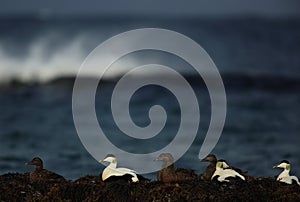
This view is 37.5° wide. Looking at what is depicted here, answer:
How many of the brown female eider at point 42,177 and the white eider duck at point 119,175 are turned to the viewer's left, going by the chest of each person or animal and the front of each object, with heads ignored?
2

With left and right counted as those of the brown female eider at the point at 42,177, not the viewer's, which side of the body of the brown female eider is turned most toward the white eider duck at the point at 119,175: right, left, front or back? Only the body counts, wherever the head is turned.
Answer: back

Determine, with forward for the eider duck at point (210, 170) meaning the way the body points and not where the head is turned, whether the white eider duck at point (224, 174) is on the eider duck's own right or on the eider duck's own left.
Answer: on the eider duck's own left

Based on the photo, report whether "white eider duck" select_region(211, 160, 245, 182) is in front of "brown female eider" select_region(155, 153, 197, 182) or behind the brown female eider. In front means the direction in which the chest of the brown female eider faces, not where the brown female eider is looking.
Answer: behind

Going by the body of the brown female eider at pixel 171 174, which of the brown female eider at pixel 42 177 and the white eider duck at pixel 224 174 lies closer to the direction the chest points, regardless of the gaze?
the brown female eider

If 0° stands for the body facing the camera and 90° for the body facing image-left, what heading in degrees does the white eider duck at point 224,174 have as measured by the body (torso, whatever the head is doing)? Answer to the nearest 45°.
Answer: approximately 90°

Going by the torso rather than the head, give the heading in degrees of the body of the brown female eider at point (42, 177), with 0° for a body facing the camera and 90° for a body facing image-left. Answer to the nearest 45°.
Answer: approximately 90°

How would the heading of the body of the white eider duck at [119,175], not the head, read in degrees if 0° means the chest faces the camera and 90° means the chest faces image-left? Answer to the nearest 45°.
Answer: approximately 90°

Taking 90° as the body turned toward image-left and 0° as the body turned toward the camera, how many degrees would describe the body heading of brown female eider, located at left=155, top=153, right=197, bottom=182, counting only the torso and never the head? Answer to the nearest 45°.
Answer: approximately 90°

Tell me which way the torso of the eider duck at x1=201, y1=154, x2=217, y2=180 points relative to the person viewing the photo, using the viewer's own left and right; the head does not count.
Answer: facing to the left of the viewer
